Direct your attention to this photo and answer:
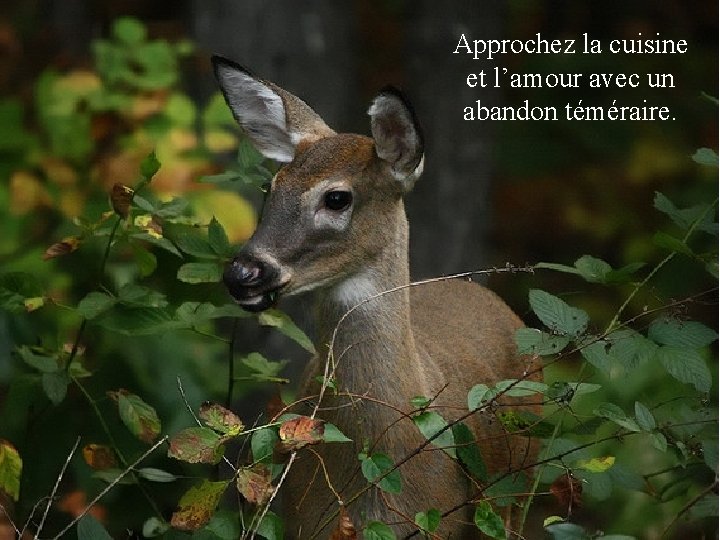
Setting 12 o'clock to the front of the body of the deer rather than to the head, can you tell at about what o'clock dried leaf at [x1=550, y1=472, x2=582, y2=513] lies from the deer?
The dried leaf is roughly at 9 o'clock from the deer.

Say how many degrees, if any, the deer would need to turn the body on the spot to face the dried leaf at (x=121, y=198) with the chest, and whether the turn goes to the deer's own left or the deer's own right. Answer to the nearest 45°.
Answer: approximately 45° to the deer's own right

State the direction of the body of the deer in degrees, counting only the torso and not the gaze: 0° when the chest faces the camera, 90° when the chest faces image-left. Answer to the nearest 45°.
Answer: approximately 45°

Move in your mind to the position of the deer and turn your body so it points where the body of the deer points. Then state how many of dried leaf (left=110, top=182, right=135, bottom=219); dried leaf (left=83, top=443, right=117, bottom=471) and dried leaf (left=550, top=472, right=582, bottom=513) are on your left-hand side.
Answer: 1

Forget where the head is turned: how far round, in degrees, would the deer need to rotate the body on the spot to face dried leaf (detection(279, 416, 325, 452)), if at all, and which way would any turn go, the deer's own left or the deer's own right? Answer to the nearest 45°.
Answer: approximately 45° to the deer's own left

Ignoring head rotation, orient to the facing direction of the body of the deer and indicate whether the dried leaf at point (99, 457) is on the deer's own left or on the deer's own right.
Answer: on the deer's own right
